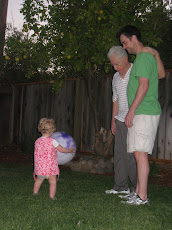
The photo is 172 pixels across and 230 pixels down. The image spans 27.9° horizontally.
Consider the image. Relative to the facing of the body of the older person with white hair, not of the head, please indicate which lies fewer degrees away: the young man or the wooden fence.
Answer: the young man

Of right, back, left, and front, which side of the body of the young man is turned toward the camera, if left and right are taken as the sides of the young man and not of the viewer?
left

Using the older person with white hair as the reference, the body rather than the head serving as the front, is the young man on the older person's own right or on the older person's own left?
on the older person's own left

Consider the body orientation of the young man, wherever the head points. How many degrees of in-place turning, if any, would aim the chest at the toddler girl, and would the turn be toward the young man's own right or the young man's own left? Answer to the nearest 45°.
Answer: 0° — they already face them

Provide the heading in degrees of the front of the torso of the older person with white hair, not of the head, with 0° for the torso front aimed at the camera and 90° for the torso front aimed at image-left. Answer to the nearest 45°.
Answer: approximately 45°

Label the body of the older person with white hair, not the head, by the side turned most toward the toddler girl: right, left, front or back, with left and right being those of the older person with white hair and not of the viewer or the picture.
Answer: front

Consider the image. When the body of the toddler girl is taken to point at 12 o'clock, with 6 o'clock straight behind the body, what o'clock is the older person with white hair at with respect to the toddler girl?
The older person with white hair is roughly at 1 o'clock from the toddler girl.

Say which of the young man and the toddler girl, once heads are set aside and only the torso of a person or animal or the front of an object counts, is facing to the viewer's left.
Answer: the young man

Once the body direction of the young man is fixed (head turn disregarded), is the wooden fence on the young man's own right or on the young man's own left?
on the young man's own right

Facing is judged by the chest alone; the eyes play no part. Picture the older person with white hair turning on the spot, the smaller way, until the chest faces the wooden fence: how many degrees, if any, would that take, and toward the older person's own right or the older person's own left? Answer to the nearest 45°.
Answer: approximately 135° to the older person's own right

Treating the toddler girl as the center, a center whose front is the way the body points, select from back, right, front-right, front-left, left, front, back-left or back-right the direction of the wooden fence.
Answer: front-left

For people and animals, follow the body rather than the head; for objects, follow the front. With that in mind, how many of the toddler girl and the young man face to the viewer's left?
1

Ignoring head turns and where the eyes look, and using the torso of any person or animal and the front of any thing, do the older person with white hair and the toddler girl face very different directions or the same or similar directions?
very different directions

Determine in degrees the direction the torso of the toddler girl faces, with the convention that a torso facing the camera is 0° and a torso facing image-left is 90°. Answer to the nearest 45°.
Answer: approximately 225°
